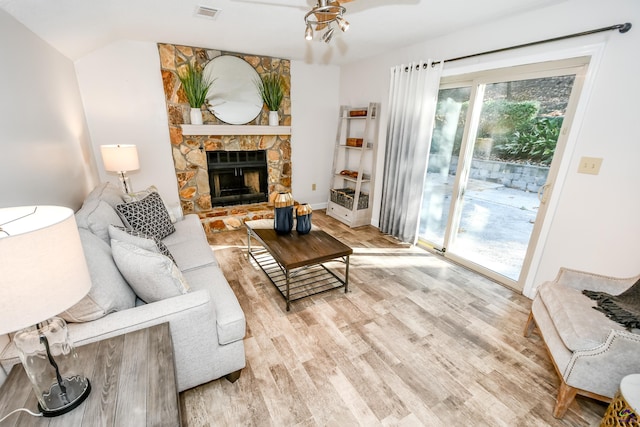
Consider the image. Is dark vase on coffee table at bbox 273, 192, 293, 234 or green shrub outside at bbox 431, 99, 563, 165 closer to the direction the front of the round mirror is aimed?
the dark vase on coffee table

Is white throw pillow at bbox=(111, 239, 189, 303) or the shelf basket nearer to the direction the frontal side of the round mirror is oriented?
the white throw pillow

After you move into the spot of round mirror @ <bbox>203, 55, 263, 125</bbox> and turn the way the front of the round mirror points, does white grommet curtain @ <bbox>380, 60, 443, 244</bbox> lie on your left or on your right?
on your left

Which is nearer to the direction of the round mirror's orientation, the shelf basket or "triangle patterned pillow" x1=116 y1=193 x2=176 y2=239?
the triangle patterned pillow

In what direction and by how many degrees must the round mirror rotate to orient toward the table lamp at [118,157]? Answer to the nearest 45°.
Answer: approximately 45° to its right

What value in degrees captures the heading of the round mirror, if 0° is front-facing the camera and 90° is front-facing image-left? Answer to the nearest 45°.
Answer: approximately 0°

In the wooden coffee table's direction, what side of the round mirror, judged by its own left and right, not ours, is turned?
front

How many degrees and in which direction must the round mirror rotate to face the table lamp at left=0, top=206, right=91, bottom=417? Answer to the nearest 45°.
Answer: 0° — it already faces it

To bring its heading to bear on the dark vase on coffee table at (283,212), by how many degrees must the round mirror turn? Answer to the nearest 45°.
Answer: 0° — it already faces it

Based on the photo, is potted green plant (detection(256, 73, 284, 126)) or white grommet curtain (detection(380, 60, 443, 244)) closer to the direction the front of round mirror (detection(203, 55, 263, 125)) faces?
the white grommet curtain

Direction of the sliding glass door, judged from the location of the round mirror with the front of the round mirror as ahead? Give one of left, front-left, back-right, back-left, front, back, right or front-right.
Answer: front-left

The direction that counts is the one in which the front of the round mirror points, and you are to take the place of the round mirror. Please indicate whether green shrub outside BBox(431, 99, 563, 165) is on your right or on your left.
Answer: on your left

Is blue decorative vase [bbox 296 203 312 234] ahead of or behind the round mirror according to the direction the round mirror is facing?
ahead

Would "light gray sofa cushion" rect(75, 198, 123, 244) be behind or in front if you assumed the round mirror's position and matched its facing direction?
in front

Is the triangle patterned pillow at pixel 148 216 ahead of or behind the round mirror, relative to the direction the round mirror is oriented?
ahead
